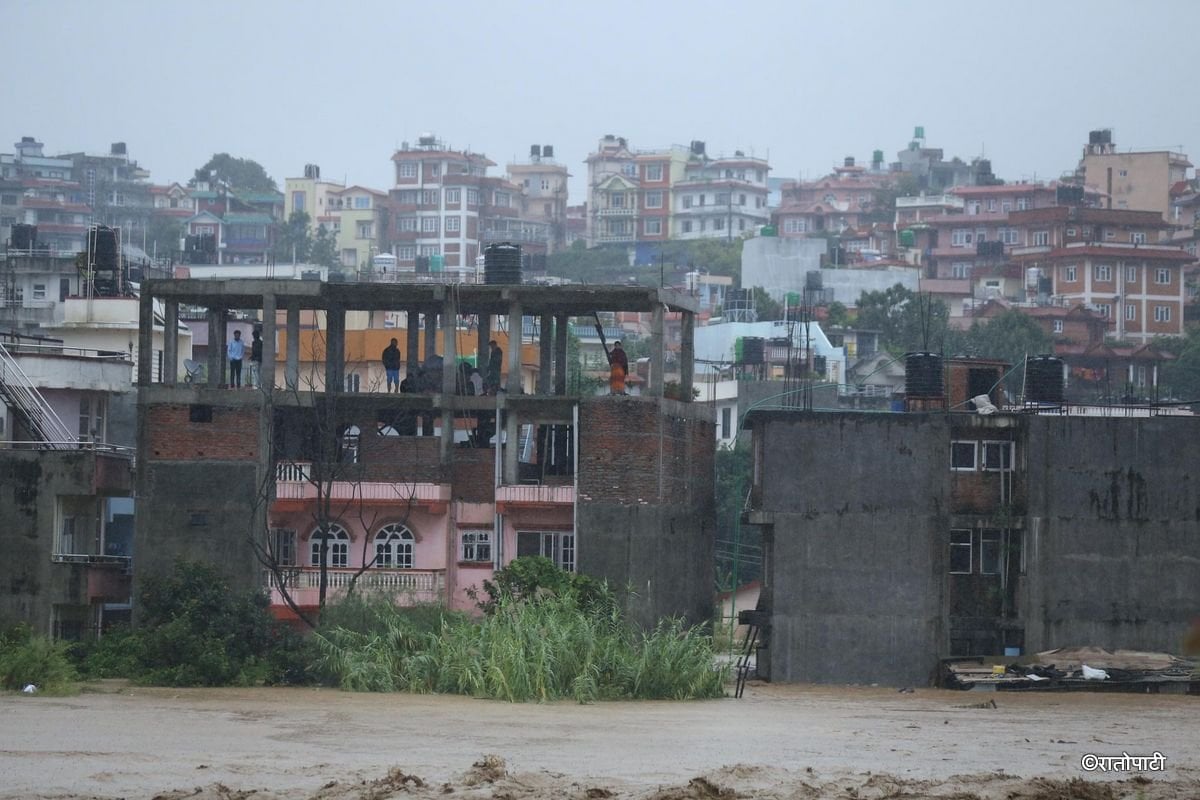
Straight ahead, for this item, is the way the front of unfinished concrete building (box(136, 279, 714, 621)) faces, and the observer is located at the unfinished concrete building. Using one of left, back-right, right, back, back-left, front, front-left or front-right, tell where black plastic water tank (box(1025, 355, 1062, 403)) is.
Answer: left

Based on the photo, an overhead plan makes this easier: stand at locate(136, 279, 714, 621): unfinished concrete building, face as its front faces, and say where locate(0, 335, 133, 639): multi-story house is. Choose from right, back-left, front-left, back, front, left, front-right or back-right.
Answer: right

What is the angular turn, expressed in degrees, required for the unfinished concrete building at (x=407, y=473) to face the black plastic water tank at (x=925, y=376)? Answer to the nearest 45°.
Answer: approximately 90° to its left

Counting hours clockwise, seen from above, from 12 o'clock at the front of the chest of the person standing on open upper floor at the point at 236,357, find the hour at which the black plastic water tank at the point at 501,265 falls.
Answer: The black plastic water tank is roughly at 9 o'clock from the person standing on open upper floor.

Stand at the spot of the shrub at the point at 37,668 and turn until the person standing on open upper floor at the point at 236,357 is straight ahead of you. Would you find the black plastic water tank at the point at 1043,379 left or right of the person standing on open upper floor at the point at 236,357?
right

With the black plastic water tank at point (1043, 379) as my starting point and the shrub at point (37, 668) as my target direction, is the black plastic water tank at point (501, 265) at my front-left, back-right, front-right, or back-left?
front-right

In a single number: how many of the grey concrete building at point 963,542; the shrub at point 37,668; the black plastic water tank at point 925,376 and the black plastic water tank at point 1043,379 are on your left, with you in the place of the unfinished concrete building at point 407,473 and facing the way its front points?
3

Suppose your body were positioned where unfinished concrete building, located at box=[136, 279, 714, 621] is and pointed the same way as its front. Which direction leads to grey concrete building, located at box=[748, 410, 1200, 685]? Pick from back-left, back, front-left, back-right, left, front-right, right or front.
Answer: left

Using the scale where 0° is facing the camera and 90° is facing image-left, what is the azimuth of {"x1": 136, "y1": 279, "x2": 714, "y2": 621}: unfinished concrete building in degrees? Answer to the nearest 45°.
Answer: approximately 0°

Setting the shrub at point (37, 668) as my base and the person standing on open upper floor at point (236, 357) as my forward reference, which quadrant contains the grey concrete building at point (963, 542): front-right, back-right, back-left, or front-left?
front-right

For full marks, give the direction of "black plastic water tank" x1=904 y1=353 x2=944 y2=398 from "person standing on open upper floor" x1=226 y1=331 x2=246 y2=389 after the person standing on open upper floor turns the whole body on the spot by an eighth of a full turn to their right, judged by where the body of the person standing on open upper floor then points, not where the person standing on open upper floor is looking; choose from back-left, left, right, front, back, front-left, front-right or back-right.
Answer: back-left

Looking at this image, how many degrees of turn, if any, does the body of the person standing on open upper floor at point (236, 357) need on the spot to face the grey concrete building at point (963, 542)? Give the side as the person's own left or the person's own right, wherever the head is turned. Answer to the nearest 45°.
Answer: approximately 90° to the person's own left

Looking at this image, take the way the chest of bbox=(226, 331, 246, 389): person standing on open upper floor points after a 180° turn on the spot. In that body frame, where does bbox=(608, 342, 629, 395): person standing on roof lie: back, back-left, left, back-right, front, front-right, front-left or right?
right

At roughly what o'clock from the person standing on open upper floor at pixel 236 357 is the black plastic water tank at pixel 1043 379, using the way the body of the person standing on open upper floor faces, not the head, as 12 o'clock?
The black plastic water tank is roughly at 9 o'clock from the person standing on open upper floor.

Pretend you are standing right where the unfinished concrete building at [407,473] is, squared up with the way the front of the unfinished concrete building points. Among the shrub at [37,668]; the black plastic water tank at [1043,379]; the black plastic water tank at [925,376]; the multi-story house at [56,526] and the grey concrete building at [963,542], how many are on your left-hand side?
3

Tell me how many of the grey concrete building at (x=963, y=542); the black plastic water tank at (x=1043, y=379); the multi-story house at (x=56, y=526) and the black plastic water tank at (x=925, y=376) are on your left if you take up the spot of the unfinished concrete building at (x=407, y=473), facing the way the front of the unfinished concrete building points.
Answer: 3

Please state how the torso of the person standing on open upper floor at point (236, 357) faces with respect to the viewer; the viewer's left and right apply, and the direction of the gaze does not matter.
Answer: facing the viewer

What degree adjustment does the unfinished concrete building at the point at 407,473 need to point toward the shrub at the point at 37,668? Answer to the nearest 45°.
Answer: approximately 45° to its right
